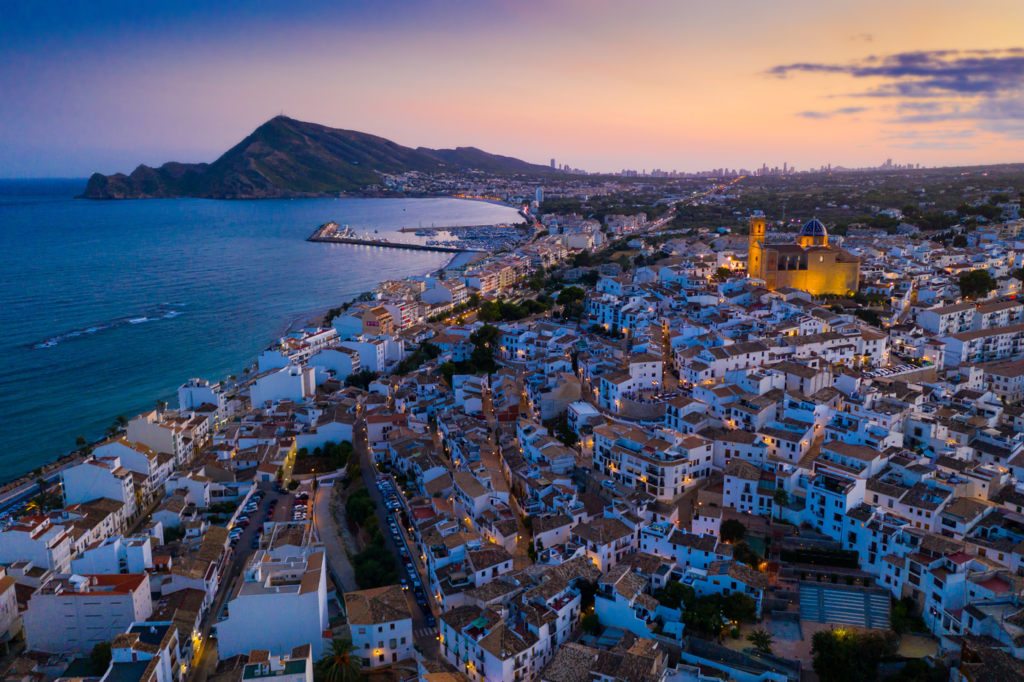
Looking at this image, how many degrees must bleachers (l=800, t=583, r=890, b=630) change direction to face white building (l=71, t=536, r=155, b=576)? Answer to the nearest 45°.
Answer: approximately 90° to its right

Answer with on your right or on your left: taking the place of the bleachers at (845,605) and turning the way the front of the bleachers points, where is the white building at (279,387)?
on your right

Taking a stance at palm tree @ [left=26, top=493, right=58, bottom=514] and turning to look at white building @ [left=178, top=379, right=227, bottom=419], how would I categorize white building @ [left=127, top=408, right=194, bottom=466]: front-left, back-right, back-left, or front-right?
front-right

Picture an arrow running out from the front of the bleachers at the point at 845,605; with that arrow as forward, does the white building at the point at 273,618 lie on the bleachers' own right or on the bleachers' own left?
on the bleachers' own right

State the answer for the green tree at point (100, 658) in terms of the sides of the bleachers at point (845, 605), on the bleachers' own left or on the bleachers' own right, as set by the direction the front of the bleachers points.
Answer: on the bleachers' own right

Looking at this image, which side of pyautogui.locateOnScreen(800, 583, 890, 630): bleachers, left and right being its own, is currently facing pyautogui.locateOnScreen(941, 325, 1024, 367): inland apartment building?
back

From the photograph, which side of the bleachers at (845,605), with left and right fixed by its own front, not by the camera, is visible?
front

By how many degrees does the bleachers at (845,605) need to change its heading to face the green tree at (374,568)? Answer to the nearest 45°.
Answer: approximately 90° to its right

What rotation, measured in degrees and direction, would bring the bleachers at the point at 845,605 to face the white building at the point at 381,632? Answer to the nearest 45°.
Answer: approximately 45° to its right

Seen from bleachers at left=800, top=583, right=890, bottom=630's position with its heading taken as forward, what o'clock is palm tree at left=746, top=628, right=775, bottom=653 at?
The palm tree is roughly at 1 o'clock from the bleachers.

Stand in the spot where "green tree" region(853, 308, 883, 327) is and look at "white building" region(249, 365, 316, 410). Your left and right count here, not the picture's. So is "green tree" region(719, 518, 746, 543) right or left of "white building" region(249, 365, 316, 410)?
left

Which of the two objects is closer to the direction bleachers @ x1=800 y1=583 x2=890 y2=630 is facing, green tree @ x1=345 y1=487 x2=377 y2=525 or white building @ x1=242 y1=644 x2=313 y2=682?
the white building

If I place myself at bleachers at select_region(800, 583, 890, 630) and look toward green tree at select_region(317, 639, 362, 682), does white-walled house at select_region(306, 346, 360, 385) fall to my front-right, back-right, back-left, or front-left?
front-right

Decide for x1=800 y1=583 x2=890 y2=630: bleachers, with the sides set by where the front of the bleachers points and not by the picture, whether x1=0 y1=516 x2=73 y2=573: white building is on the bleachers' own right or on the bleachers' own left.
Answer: on the bleachers' own right

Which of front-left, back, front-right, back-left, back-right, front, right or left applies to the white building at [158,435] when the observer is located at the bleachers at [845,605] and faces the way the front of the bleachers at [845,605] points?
right
